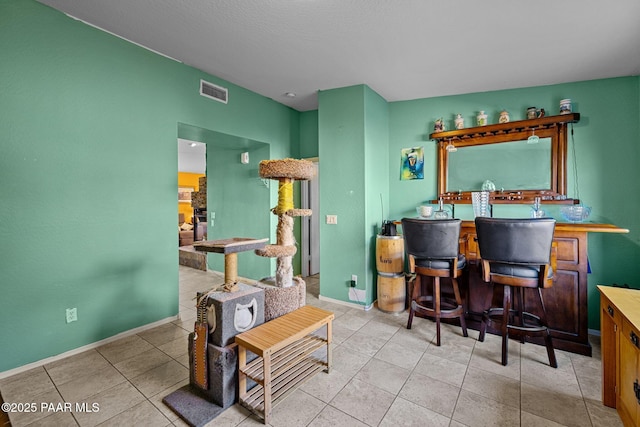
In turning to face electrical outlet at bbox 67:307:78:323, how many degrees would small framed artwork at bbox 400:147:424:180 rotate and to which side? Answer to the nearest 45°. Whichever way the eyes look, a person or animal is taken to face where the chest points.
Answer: approximately 45° to its right

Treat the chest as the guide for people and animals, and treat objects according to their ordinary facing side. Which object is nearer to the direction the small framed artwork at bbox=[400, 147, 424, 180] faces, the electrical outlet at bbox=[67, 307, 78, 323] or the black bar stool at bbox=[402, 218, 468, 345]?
the black bar stool

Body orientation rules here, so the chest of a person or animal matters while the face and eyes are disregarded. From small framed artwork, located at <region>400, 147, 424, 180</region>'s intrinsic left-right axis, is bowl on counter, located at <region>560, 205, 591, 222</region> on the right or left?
on its left

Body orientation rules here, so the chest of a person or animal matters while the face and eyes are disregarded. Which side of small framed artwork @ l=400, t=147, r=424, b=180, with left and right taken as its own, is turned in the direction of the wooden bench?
front

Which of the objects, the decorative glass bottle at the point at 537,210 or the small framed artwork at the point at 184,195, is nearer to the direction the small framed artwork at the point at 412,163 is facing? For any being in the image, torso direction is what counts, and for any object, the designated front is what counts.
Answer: the decorative glass bottle

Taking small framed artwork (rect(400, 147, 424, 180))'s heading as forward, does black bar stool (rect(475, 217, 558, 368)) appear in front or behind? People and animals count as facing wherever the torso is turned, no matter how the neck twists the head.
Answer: in front

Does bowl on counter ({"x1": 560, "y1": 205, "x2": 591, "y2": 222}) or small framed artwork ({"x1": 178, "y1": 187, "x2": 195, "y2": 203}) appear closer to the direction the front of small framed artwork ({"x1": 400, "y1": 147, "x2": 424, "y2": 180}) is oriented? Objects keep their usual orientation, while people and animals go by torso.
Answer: the bowl on counter

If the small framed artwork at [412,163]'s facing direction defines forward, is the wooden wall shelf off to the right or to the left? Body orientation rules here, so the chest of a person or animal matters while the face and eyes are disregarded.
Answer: on its left

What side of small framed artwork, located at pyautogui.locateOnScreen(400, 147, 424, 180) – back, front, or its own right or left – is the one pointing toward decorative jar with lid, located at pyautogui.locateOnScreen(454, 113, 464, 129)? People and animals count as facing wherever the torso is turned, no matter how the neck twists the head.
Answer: left

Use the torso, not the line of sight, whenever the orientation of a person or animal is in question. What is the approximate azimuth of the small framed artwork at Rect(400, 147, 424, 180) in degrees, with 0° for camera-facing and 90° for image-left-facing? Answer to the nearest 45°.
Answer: approximately 0°
